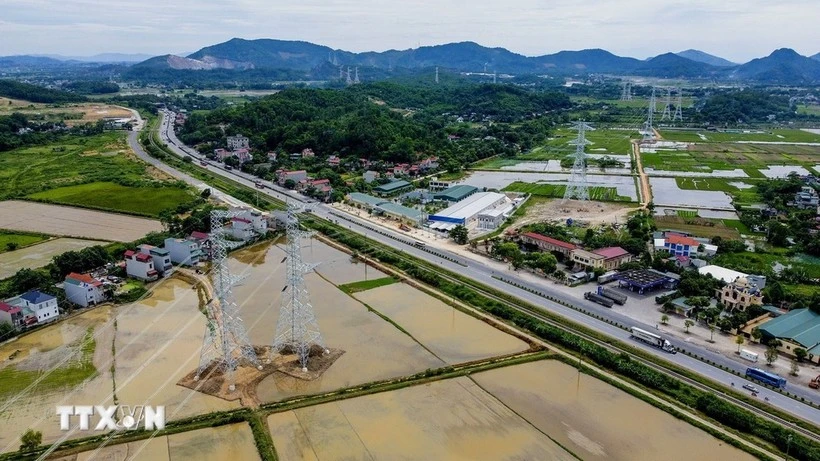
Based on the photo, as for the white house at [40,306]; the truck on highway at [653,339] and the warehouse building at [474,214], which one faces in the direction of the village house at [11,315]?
the warehouse building

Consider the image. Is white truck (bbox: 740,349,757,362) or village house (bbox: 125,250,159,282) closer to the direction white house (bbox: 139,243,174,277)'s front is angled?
the white truck

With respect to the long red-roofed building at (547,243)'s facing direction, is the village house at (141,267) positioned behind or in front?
in front

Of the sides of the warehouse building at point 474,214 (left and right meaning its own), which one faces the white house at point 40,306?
front

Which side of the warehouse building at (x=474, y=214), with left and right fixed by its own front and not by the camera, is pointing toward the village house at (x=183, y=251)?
front

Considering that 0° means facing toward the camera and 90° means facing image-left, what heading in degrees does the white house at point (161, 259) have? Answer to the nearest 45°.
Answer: approximately 315°

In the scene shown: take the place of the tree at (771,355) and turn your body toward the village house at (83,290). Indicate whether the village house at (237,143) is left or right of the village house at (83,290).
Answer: right

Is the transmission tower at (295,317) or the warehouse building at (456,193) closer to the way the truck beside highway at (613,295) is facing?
the warehouse building

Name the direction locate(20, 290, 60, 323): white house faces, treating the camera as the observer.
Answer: facing the viewer and to the right of the viewer

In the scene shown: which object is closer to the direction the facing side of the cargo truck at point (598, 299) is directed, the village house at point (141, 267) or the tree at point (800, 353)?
the village house
